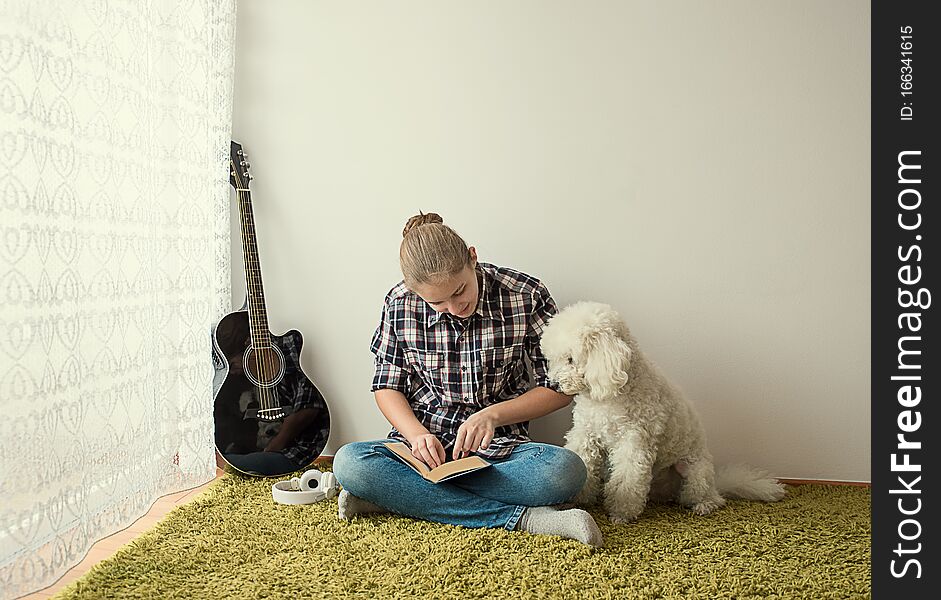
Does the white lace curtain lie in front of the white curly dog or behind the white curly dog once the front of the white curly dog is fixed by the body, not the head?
in front

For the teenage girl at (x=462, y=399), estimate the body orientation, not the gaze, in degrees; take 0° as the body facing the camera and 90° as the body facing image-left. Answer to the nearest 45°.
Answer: approximately 0°

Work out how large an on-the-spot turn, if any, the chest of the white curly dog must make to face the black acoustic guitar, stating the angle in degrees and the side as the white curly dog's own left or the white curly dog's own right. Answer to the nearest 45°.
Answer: approximately 45° to the white curly dog's own right

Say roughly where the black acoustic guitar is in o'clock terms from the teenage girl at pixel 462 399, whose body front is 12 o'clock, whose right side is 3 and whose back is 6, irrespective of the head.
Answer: The black acoustic guitar is roughly at 4 o'clock from the teenage girl.

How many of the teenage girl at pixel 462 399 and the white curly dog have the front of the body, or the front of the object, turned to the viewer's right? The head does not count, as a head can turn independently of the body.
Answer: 0

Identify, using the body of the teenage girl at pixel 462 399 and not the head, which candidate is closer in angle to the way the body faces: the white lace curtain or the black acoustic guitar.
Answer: the white lace curtain

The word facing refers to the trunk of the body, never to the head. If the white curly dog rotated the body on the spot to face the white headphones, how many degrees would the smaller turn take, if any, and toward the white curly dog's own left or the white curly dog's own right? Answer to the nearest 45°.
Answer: approximately 45° to the white curly dog's own right

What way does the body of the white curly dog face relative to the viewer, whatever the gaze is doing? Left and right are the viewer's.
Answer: facing the viewer and to the left of the viewer

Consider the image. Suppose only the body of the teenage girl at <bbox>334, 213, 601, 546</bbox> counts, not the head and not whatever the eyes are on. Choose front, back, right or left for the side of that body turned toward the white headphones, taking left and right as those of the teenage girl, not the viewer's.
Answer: right

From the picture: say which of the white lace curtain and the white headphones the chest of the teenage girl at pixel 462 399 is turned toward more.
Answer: the white lace curtain

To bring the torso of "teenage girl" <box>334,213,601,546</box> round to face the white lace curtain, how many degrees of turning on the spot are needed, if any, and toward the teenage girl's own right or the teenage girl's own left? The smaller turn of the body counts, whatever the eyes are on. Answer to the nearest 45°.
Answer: approximately 90° to the teenage girl's own right
